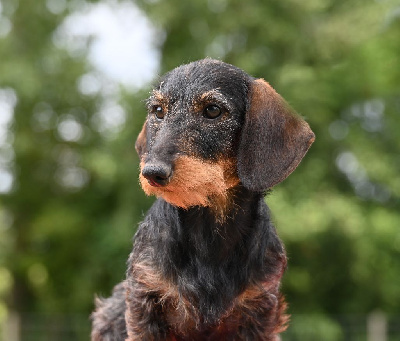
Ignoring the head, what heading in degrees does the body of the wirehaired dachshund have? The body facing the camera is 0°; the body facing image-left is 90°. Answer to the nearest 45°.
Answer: approximately 0°
